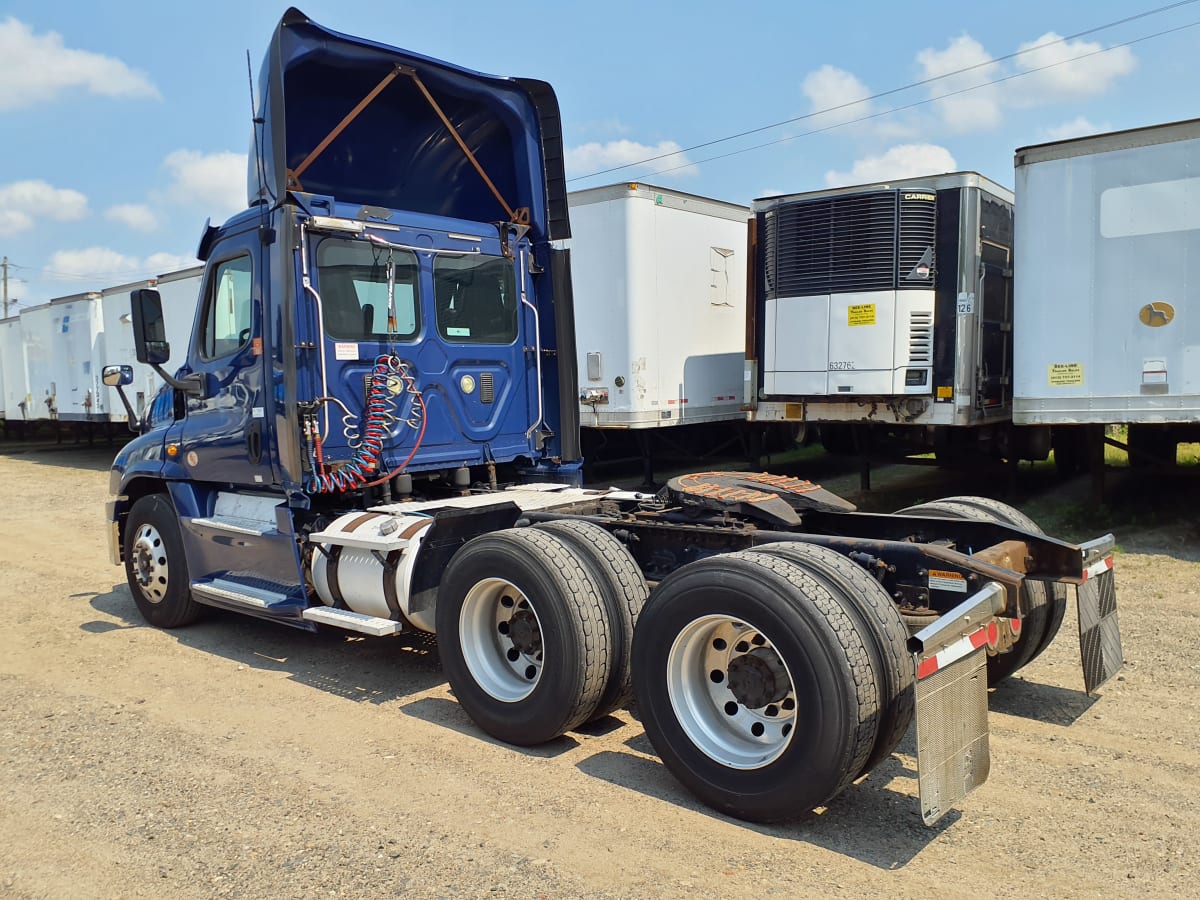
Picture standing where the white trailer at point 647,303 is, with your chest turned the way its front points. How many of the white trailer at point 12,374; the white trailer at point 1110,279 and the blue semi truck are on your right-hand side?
1

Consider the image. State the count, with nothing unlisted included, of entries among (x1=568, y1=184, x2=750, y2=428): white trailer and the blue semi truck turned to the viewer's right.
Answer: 0

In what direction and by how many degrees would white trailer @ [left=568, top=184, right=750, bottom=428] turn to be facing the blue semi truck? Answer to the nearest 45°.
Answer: approximately 45° to its left

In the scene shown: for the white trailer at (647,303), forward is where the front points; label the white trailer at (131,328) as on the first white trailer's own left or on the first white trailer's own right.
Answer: on the first white trailer's own right

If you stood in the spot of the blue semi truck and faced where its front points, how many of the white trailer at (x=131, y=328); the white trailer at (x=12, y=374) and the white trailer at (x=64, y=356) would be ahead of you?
3

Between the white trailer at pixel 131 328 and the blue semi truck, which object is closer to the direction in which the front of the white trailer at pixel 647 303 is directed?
the blue semi truck

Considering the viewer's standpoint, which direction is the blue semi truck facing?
facing away from the viewer and to the left of the viewer

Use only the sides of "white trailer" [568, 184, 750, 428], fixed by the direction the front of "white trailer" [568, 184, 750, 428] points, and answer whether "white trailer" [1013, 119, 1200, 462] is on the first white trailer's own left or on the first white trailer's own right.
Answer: on the first white trailer's own left

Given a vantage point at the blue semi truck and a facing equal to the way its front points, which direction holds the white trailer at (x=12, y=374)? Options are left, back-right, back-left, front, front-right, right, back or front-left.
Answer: front

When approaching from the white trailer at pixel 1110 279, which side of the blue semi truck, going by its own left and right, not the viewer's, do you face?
right

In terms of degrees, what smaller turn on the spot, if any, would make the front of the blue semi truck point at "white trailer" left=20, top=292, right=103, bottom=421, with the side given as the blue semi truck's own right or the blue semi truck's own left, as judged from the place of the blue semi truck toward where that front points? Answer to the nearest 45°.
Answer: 0° — it already faces it

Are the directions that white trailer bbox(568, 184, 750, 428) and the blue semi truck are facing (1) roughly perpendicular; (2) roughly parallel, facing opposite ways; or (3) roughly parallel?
roughly perpendicular

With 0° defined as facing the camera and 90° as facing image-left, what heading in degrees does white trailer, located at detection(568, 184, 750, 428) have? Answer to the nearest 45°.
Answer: approximately 45°
